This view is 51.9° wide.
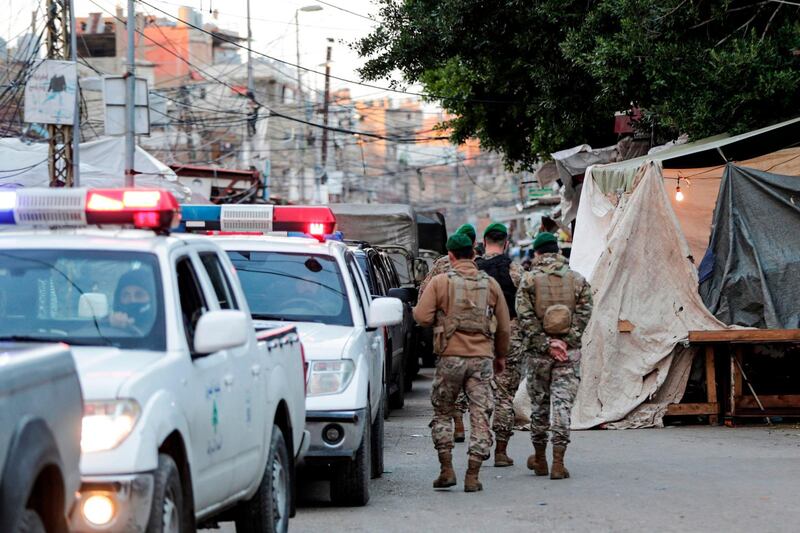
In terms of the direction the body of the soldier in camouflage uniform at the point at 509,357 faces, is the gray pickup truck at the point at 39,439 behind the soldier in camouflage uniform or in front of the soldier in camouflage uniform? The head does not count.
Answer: behind

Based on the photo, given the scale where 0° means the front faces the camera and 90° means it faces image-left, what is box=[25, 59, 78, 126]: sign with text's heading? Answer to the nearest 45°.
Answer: approximately 0°

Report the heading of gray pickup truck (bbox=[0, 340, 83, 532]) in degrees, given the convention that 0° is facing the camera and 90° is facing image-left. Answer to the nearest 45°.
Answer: approximately 45°

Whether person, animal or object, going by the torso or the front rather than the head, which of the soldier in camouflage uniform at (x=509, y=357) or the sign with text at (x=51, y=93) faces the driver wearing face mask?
the sign with text

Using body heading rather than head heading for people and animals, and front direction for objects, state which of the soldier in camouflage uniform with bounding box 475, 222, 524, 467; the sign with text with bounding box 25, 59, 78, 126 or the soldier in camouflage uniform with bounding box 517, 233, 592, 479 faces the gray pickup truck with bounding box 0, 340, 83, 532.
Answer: the sign with text

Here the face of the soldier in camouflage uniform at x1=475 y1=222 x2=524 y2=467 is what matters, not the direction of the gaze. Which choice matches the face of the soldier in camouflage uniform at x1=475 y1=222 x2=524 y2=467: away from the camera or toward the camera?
away from the camera

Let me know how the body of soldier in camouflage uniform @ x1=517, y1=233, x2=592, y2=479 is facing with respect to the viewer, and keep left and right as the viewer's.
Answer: facing away from the viewer

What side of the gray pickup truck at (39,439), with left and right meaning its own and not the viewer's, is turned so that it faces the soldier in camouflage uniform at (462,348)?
back

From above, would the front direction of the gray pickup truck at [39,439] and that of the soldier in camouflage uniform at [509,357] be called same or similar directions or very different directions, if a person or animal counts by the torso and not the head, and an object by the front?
very different directions

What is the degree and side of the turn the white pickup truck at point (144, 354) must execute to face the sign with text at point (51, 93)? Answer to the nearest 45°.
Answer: approximately 135° to its right

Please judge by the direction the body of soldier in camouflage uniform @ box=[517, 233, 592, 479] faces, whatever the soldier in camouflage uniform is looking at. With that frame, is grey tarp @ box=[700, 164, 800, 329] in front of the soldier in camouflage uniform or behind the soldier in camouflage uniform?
in front

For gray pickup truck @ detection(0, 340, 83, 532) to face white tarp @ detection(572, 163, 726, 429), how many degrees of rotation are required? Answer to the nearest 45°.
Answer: approximately 180°

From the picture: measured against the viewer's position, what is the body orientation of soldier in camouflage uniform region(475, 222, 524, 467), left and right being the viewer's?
facing away from the viewer

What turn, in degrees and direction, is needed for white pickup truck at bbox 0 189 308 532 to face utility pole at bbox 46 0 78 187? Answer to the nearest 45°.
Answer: approximately 135° to its right

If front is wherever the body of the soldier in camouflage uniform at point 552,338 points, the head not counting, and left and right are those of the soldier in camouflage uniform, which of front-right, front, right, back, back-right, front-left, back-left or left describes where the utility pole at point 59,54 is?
front-left
